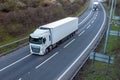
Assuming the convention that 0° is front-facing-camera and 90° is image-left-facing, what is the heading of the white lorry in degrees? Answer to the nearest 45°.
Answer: approximately 45°
